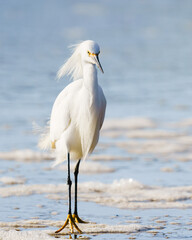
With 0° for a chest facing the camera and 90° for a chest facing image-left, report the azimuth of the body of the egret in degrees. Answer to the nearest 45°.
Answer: approximately 315°
